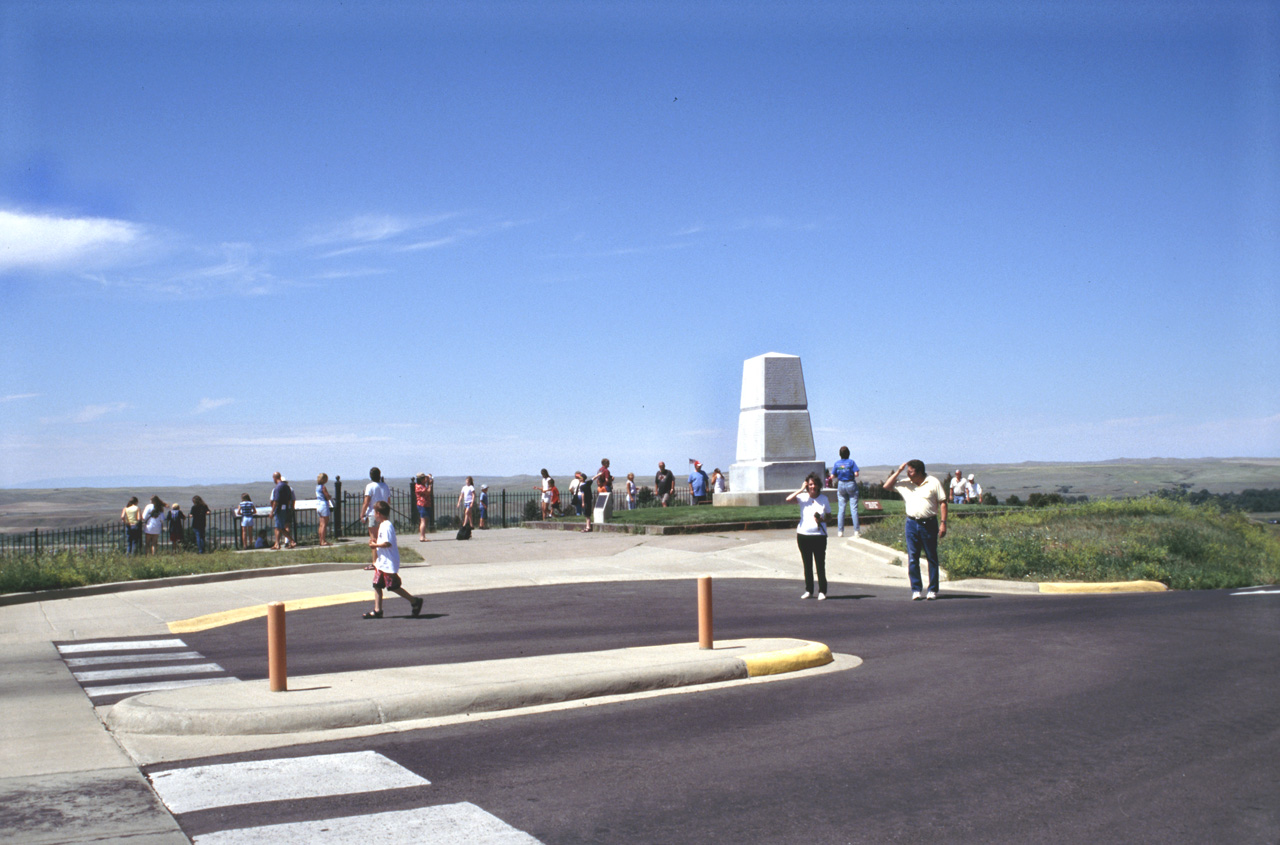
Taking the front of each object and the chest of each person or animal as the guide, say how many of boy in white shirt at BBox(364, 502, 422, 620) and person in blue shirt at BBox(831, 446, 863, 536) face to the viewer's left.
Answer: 1

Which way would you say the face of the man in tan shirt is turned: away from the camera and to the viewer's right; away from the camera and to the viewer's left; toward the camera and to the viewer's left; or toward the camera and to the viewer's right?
toward the camera and to the viewer's left

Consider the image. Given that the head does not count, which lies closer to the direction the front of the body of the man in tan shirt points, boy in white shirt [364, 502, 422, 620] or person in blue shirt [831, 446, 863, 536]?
the boy in white shirt

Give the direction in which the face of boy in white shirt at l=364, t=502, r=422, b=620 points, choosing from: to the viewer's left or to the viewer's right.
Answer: to the viewer's left

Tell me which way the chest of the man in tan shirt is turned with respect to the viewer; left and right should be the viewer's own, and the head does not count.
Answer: facing the viewer and to the left of the viewer

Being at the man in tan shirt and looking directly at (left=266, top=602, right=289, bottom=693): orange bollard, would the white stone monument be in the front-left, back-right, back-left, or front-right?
back-right

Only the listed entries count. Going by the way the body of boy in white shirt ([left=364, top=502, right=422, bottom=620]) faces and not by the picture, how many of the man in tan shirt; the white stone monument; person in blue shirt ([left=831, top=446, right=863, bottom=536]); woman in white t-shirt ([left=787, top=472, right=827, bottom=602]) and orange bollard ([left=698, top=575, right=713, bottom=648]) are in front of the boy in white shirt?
0

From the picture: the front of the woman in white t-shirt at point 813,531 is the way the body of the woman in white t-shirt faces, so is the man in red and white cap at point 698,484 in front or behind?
behind

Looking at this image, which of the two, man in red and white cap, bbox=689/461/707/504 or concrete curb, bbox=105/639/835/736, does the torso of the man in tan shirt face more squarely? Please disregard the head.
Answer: the concrete curb

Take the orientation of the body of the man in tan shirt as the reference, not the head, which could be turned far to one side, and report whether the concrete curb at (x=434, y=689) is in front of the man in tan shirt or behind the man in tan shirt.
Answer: in front

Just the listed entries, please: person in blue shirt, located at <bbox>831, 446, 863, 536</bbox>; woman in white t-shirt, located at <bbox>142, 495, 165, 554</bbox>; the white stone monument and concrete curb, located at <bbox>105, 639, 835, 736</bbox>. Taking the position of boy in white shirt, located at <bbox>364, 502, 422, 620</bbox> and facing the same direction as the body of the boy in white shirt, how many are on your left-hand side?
1

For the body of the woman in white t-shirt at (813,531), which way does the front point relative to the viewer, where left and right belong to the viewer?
facing the viewer
